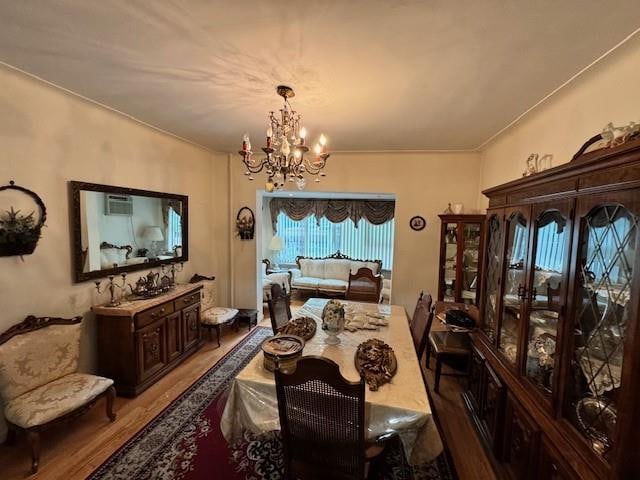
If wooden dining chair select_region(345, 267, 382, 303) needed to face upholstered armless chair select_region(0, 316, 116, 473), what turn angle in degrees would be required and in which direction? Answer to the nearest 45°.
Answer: approximately 45° to its right

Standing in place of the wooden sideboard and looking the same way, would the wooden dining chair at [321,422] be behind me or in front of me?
in front

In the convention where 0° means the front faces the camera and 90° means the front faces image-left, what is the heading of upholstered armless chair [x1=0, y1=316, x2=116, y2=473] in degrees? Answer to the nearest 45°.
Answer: approximately 315°

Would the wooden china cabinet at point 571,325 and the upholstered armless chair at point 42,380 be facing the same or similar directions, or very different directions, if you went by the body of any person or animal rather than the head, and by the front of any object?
very different directions

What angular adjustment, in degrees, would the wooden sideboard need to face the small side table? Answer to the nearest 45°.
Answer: approximately 90° to its left

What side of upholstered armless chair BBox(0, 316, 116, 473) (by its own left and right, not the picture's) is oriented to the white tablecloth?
front

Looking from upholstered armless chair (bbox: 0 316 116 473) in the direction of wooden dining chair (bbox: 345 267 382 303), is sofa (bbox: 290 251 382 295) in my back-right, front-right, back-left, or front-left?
front-left

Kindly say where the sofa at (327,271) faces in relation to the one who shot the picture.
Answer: facing the viewer

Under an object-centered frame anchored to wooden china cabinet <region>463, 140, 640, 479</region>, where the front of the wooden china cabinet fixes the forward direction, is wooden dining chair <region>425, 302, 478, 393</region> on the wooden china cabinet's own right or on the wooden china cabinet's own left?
on the wooden china cabinet's own right

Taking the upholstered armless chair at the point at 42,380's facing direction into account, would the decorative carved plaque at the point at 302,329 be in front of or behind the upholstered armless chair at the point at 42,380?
in front

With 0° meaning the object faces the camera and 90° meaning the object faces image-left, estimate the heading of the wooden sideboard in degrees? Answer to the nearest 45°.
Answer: approximately 315°

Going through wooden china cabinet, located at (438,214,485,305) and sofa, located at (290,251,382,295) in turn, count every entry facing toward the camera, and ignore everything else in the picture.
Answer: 2

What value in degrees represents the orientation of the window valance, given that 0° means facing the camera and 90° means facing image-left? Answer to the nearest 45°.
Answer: approximately 0°
